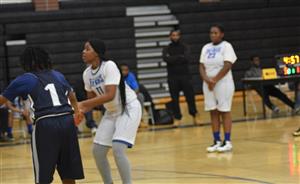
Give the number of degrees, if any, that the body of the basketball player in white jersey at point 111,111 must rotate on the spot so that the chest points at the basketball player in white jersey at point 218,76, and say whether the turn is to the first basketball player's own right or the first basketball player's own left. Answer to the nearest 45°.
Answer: approximately 180°

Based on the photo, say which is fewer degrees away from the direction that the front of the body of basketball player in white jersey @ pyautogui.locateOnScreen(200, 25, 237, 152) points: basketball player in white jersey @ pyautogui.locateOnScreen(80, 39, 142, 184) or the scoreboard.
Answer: the basketball player in white jersey

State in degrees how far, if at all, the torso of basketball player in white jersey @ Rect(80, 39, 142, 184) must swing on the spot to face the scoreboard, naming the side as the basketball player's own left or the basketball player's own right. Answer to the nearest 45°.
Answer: approximately 180°

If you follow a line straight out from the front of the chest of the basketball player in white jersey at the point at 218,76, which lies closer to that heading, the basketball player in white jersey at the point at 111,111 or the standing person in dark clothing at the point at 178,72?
the basketball player in white jersey

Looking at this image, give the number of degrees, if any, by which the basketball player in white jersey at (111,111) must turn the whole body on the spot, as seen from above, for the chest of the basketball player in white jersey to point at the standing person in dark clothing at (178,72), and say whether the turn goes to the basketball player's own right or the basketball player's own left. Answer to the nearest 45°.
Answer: approximately 135° to the basketball player's own right

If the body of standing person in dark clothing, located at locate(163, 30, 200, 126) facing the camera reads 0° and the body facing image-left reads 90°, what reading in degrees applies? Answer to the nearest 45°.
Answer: approximately 0°

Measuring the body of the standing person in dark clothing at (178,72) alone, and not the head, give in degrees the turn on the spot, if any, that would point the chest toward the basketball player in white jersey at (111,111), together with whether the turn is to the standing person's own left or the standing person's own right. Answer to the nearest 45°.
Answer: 0° — they already face them

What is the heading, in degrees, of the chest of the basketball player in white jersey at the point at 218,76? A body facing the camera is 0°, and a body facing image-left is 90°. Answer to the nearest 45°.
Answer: approximately 45°
